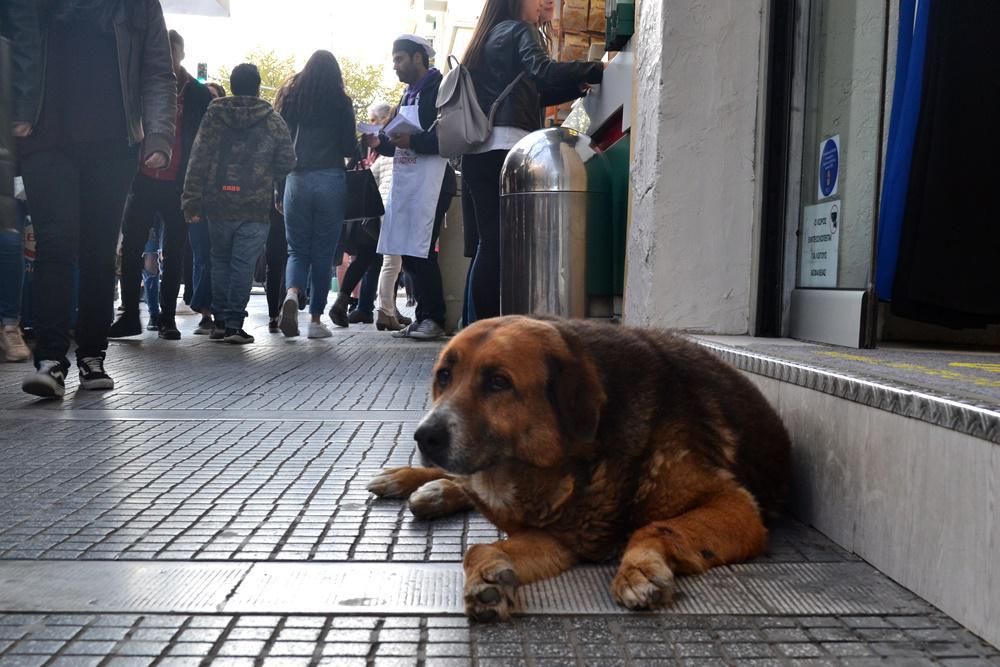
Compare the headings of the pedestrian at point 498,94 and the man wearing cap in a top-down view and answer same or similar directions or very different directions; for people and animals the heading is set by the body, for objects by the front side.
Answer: very different directions

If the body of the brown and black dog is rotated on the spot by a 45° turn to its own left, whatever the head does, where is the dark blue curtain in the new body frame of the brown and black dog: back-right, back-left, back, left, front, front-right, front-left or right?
back-left

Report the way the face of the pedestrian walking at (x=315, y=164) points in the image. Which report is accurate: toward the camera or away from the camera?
away from the camera

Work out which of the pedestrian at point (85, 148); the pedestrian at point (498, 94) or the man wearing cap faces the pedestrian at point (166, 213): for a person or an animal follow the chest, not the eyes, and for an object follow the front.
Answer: the man wearing cap

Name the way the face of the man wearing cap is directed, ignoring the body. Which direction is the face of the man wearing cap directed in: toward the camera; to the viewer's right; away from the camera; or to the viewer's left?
to the viewer's left

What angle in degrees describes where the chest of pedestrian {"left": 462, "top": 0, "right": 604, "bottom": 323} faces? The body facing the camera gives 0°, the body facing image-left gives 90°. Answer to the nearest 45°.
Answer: approximately 270°

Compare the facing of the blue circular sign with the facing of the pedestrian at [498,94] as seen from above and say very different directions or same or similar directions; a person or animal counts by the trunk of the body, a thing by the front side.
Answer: very different directions

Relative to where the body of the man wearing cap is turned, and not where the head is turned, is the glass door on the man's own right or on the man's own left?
on the man's own left
